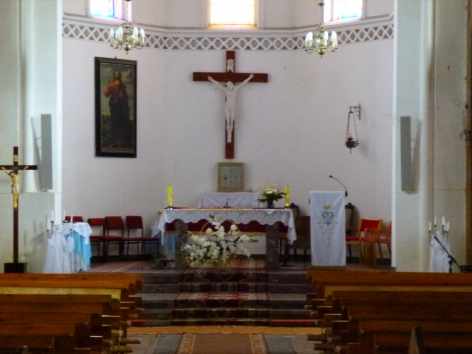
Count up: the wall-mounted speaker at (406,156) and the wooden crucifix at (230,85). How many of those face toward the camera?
2

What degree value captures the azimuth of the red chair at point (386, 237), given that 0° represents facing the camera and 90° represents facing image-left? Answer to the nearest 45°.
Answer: approximately 45°

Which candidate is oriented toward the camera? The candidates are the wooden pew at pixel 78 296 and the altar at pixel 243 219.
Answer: the altar

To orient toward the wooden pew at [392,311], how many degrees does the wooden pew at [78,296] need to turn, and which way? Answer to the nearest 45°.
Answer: approximately 135° to its right

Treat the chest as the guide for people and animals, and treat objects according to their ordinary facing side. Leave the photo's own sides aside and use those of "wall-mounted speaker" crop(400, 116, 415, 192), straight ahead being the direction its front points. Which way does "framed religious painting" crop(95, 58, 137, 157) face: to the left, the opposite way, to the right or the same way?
to the left

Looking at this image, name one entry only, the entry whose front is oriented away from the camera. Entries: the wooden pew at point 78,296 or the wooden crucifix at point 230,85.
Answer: the wooden pew

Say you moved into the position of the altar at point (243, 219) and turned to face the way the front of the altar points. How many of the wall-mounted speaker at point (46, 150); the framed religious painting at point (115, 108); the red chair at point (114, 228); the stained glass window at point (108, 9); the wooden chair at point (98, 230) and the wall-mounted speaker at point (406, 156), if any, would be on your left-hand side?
1

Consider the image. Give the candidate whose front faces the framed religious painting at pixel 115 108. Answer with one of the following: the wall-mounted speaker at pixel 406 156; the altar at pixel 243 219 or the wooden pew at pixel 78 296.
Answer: the wooden pew

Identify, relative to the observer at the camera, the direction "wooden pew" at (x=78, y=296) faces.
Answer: facing away from the viewer

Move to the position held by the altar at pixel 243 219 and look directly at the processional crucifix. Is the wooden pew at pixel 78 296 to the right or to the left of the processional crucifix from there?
left

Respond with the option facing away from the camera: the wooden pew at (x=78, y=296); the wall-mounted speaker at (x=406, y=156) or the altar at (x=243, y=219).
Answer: the wooden pew

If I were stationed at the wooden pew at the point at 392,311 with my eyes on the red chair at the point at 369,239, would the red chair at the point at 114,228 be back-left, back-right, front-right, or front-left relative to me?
front-left

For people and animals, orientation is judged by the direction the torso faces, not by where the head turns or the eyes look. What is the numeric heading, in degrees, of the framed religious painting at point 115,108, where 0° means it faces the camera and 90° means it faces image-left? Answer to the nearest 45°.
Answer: approximately 315°

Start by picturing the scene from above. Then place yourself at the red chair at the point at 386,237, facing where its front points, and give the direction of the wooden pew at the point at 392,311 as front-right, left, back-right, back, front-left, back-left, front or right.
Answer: front-left

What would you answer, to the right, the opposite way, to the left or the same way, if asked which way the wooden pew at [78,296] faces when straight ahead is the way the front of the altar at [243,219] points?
the opposite way

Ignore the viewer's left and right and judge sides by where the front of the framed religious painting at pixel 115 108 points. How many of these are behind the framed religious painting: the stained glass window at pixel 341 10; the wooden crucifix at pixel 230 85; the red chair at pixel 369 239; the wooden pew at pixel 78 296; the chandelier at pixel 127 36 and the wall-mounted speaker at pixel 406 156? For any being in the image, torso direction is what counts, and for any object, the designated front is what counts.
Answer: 0

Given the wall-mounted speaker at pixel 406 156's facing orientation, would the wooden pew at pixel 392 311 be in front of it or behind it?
in front

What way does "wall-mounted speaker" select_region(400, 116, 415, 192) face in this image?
toward the camera

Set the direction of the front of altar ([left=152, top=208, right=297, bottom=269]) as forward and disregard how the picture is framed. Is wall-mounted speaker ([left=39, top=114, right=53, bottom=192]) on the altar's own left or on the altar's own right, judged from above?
on the altar's own right
